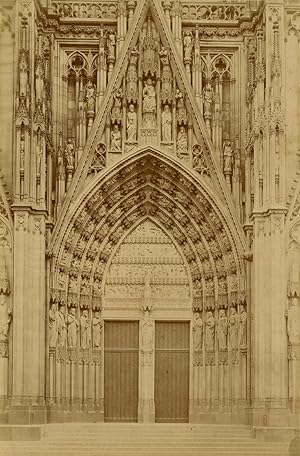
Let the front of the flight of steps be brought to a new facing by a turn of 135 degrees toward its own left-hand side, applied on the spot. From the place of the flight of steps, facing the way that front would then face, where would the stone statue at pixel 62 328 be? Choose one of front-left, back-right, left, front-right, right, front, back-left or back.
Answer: left

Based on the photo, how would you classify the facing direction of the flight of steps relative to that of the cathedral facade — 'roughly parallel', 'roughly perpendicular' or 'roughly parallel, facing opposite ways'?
roughly parallel

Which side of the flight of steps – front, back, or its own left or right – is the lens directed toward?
front

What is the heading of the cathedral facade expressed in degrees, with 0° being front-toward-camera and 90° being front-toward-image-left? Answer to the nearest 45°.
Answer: approximately 0°

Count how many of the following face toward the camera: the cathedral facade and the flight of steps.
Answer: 2
